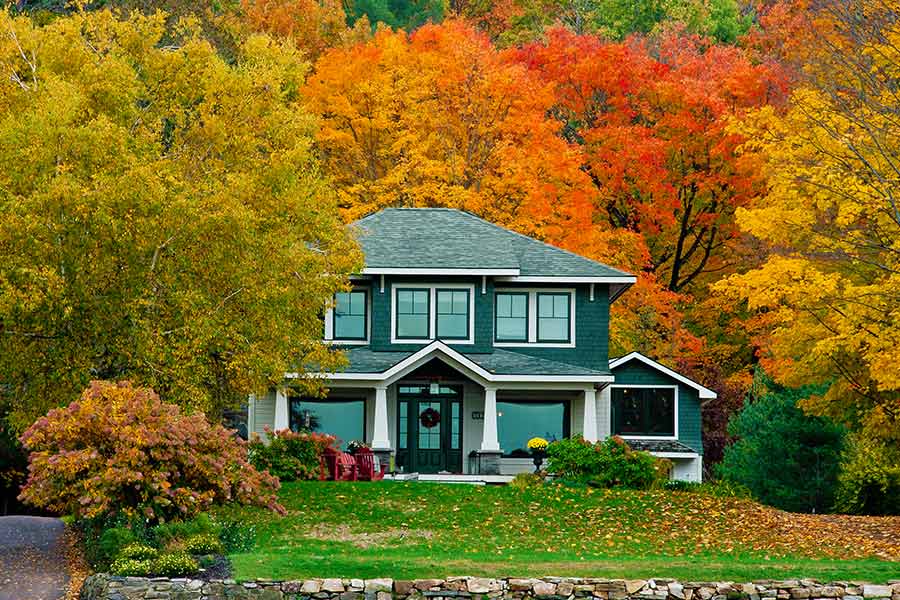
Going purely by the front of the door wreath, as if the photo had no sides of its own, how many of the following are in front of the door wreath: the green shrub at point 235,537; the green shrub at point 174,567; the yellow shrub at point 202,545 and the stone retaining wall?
4

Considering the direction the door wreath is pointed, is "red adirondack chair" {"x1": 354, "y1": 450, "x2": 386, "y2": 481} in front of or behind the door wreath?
in front

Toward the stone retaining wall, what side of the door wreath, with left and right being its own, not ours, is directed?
front

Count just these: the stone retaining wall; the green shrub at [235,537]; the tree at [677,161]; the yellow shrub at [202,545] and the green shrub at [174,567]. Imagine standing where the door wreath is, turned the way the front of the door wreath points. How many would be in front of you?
4

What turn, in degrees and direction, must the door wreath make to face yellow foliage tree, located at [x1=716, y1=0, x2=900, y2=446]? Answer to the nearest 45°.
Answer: approximately 45° to its left

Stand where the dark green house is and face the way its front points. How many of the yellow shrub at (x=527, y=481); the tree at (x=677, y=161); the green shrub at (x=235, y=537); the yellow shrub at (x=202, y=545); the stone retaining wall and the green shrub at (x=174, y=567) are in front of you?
5

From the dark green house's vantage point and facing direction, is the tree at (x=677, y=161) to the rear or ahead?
to the rear

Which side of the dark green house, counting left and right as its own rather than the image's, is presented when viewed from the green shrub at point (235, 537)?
front

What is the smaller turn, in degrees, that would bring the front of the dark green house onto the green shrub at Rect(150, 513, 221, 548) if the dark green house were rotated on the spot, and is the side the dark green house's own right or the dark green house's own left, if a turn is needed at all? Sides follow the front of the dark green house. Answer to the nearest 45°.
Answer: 0° — it already faces it

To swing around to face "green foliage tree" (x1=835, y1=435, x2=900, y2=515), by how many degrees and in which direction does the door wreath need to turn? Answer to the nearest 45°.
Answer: approximately 90° to its left

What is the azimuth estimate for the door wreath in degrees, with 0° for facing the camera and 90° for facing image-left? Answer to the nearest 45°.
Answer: approximately 0°

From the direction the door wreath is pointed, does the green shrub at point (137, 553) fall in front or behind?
in front

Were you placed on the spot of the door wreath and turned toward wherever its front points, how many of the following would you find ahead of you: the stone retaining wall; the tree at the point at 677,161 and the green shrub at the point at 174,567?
2
